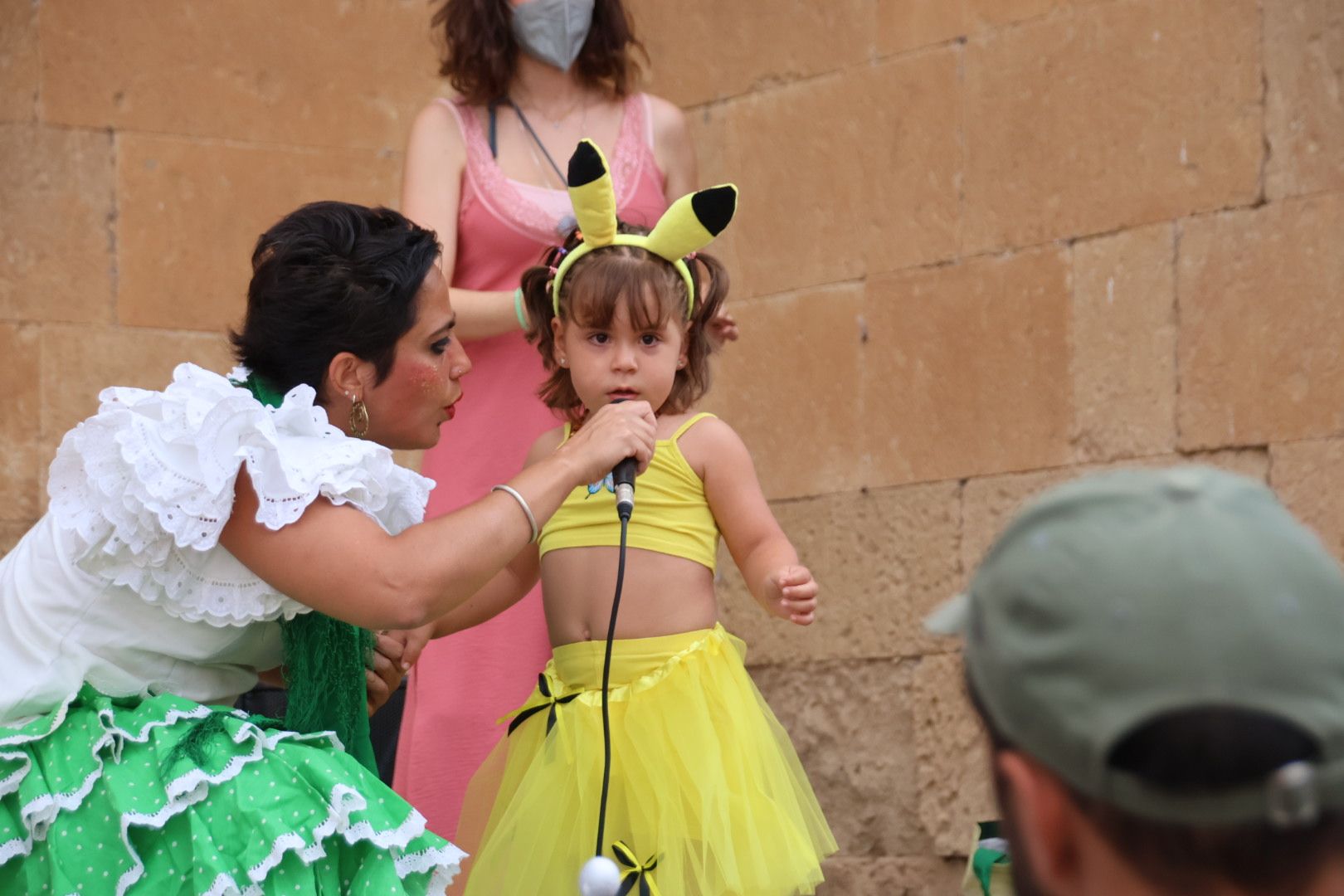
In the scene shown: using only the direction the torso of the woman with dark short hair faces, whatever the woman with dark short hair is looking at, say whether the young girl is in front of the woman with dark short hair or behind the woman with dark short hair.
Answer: in front

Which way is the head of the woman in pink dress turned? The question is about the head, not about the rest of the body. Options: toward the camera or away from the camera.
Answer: toward the camera

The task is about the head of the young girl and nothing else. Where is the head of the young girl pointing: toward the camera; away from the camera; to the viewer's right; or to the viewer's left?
toward the camera

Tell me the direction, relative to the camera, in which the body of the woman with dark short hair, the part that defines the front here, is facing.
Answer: to the viewer's right

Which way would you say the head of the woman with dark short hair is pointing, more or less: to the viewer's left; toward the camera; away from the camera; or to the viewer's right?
to the viewer's right
